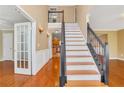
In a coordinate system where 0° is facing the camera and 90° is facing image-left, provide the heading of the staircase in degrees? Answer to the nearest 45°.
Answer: approximately 0°

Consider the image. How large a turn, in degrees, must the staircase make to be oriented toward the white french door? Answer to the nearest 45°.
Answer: approximately 135° to its right
